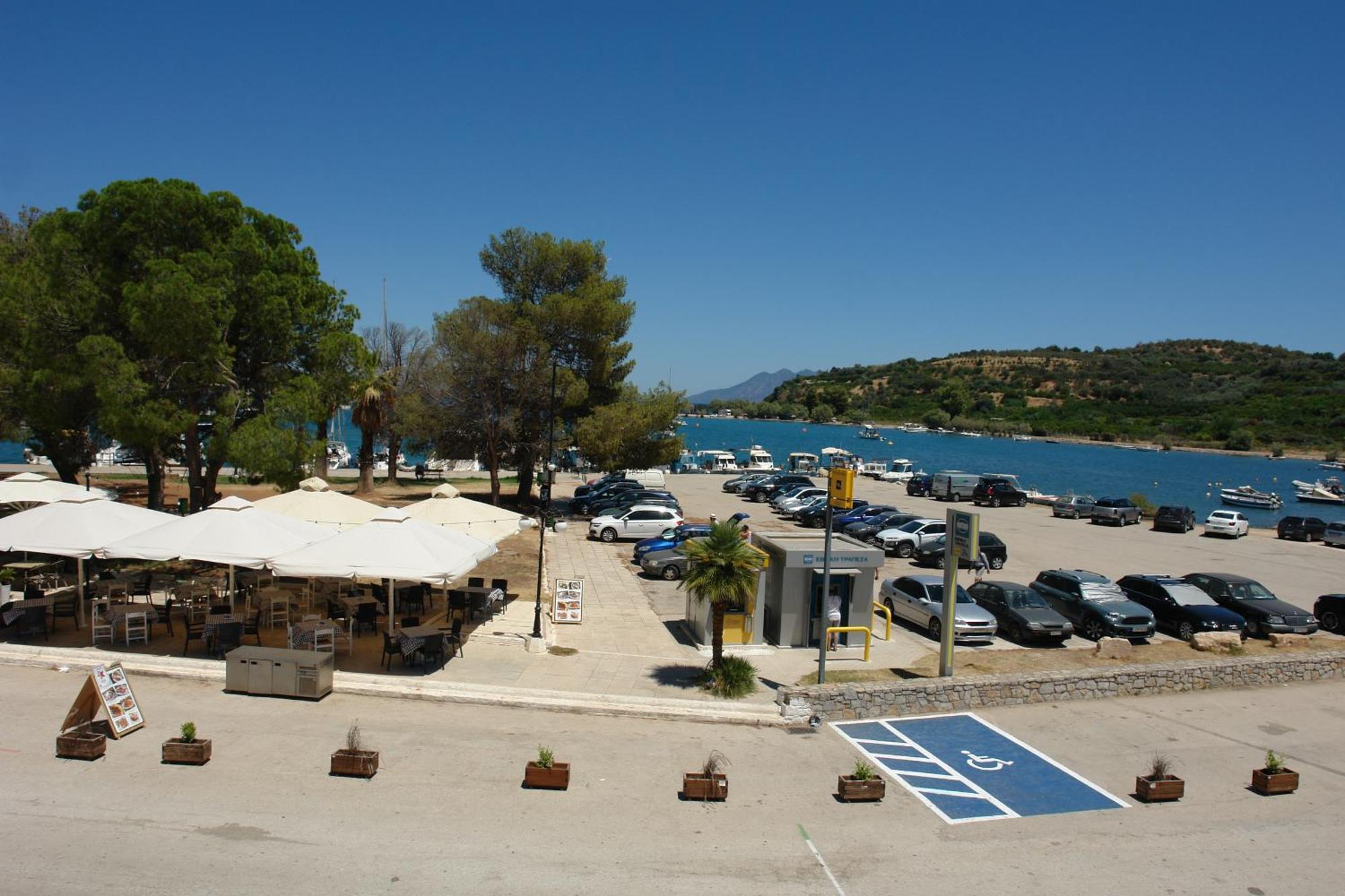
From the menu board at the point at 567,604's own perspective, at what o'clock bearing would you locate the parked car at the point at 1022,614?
The parked car is roughly at 9 o'clock from the menu board.

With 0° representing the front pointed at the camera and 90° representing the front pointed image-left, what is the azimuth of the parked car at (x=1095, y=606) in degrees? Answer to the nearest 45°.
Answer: approximately 315°

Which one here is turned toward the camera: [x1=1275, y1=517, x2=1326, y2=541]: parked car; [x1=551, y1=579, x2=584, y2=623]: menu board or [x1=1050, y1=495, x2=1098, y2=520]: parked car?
the menu board

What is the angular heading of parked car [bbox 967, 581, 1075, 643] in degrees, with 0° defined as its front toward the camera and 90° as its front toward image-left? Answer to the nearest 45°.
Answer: approximately 315°

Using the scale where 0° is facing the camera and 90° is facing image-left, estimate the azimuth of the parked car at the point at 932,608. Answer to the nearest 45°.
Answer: approximately 315°

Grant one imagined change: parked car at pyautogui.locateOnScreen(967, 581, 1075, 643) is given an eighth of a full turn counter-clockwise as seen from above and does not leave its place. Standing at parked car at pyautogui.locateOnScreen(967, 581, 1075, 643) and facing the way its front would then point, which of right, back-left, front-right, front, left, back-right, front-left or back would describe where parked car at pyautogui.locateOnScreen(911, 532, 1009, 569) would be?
left

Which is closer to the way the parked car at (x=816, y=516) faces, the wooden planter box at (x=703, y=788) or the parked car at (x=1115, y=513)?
the wooden planter box

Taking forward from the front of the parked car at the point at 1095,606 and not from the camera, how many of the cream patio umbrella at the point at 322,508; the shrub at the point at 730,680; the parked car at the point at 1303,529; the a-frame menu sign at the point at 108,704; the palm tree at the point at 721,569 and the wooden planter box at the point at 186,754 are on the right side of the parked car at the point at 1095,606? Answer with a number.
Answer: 5

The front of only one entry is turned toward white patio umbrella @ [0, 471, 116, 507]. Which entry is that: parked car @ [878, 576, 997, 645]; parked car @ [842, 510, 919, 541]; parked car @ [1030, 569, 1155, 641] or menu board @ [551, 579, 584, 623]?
parked car @ [842, 510, 919, 541]

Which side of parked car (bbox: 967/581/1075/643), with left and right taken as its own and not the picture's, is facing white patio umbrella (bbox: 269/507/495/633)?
right

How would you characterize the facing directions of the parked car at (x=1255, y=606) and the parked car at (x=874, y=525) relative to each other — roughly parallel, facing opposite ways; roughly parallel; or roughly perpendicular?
roughly perpendicular

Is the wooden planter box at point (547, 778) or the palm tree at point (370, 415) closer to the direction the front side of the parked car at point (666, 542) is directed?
the wooden planter box

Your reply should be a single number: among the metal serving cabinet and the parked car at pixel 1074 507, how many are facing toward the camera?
1
